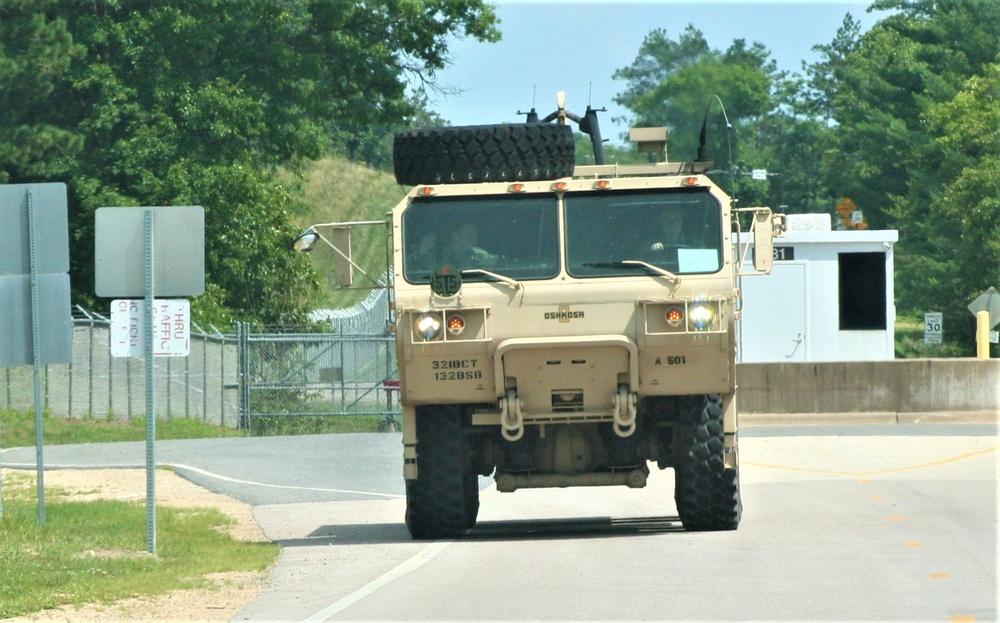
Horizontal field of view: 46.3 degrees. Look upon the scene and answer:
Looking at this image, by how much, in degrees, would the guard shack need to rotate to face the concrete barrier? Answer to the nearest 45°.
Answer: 0° — it already faces it

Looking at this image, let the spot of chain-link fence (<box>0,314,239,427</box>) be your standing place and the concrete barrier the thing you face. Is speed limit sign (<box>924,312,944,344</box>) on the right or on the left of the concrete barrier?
left

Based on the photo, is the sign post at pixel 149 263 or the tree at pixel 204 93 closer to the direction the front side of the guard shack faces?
the sign post

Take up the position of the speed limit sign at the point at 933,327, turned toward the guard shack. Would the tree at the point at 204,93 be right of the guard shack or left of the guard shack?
right

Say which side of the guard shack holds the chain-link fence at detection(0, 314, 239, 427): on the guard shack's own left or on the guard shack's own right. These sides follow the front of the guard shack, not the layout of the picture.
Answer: on the guard shack's own right

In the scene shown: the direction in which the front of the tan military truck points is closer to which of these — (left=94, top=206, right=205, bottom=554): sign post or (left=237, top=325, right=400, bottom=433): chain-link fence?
the sign post

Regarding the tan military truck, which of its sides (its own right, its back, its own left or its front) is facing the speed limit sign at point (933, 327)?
back

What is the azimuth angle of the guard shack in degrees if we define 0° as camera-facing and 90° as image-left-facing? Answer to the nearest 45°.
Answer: approximately 0°

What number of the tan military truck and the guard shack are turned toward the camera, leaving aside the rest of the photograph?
2
